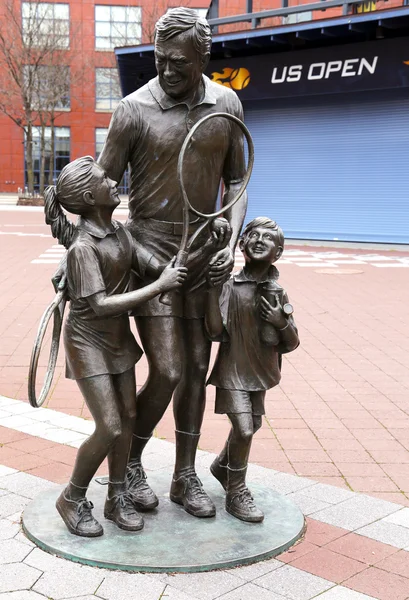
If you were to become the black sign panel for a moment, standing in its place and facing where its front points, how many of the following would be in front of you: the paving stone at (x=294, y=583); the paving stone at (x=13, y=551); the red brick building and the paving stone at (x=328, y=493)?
3

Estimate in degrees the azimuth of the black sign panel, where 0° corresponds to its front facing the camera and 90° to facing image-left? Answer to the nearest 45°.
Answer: approximately 0°

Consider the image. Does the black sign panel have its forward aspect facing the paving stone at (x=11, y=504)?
yes

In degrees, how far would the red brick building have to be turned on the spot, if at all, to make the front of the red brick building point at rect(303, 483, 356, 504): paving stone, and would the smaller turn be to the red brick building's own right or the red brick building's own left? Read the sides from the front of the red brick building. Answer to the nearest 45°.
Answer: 0° — it already faces it

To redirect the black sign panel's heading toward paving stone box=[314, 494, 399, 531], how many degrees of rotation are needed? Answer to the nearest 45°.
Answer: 0° — it already faces it

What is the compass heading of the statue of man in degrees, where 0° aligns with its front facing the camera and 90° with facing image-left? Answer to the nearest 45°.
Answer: approximately 0°

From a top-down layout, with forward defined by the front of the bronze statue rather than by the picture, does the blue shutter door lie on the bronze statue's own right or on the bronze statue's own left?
on the bronze statue's own left

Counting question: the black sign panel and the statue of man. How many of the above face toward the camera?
2
